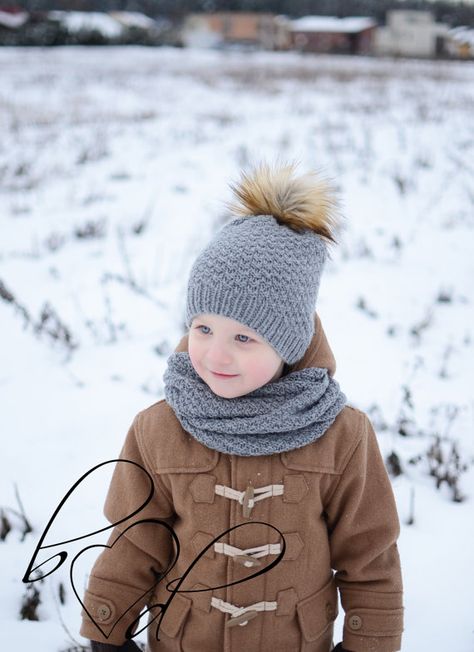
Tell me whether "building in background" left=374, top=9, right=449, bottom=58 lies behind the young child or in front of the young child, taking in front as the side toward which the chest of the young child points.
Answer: behind

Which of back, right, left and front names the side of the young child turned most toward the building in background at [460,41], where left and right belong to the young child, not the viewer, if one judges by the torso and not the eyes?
back

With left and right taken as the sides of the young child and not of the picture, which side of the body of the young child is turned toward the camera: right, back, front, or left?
front

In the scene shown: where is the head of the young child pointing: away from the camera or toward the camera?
toward the camera
